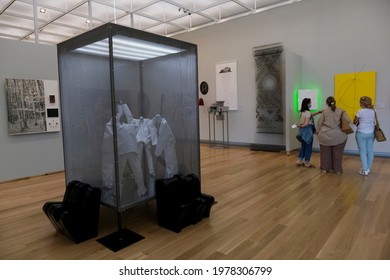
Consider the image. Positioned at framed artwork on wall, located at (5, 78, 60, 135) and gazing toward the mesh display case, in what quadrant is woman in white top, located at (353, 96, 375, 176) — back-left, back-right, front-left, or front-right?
front-left

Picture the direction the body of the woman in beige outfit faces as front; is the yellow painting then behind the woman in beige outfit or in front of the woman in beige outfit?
in front

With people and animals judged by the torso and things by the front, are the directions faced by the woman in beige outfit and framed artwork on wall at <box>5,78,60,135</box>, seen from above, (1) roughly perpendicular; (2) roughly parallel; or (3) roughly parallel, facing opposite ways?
roughly perpendicular

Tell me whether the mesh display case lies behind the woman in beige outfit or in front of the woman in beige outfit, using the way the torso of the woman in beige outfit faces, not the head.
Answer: behind

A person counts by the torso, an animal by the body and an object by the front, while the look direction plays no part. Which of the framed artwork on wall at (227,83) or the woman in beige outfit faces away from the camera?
the woman in beige outfit

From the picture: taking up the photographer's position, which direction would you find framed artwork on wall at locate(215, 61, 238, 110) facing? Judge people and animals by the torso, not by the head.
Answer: facing the viewer and to the left of the viewer

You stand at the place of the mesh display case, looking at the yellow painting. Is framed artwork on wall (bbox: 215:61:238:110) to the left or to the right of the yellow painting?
left

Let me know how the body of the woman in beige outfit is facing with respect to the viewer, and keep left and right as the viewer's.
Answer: facing away from the viewer

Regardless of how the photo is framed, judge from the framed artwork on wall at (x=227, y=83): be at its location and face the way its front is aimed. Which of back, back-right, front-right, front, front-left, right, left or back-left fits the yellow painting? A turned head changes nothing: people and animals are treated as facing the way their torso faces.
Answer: left

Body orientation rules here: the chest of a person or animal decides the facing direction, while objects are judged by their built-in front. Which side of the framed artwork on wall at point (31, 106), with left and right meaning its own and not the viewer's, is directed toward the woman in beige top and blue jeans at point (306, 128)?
front

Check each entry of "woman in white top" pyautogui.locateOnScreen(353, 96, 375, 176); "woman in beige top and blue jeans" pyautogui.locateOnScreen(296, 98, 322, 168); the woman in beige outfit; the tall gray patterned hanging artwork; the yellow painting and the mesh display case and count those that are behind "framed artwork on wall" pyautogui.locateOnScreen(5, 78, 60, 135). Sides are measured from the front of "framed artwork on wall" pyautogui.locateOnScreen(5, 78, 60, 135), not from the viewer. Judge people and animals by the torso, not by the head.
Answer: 0

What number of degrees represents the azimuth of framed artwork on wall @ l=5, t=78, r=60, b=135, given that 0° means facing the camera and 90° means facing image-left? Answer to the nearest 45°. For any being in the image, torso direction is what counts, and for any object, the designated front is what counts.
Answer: approximately 315°

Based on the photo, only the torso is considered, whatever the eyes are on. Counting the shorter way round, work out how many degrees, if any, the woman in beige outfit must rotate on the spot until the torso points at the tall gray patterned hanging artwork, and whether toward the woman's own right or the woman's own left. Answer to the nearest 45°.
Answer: approximately 45° to the woman's own left

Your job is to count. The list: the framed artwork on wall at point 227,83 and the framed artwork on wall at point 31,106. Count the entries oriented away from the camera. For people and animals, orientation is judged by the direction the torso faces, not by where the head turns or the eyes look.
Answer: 0

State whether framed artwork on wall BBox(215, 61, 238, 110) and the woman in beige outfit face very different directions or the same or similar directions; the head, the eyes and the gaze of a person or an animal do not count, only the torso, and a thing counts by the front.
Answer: very different directions

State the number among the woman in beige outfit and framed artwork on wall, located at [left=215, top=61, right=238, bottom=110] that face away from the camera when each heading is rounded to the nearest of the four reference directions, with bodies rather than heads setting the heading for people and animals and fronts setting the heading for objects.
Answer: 1

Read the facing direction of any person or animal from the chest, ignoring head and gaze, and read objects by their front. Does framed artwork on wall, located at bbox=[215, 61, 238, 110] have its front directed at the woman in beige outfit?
no

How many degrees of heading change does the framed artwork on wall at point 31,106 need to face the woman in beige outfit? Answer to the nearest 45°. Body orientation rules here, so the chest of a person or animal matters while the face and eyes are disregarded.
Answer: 0° — it already faces them

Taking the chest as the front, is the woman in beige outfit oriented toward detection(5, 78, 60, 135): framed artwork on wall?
no

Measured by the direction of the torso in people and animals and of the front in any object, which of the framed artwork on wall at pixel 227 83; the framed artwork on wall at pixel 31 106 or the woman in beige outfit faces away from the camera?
the woman in beige outfit
